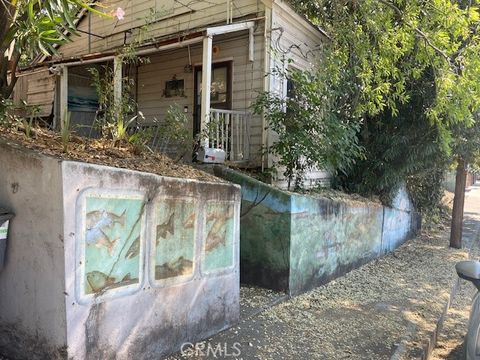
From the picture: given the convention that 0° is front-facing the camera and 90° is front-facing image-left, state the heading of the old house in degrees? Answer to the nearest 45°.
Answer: approximately 45°

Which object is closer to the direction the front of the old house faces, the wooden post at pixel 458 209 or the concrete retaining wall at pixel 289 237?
the concrete retaining wall

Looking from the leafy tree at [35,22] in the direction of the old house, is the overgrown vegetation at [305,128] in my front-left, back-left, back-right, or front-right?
front-right

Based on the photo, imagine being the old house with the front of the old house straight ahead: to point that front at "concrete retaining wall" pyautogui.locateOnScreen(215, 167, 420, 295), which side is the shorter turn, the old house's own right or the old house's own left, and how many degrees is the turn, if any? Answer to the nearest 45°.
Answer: approximately 45° to the old house's own left

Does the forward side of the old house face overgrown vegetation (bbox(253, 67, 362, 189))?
no

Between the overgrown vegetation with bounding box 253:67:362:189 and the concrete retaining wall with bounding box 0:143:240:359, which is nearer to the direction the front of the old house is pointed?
the concrete retaining wall

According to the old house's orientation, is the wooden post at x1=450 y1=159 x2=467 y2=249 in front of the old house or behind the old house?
behind

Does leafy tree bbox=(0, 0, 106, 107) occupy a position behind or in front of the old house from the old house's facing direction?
in front

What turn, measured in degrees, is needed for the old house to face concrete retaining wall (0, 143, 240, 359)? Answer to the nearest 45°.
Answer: approximately 45° to its left

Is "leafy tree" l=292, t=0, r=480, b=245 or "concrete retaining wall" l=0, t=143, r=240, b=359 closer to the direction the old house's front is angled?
the concrete retaining wall
